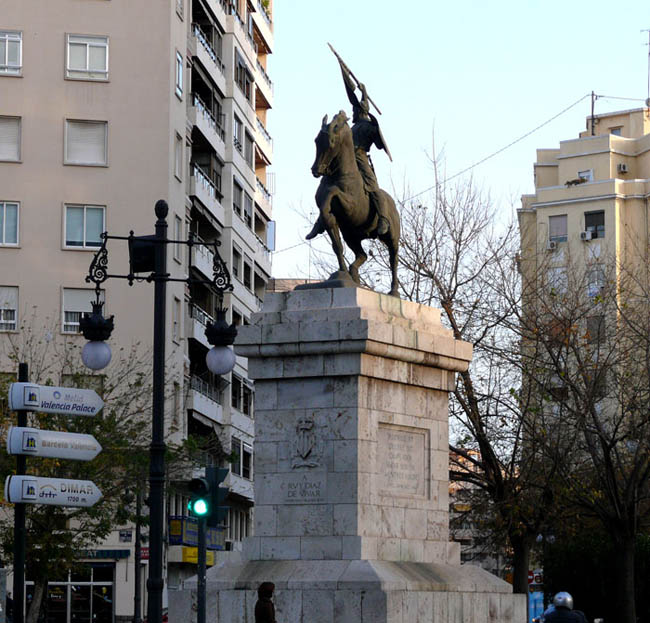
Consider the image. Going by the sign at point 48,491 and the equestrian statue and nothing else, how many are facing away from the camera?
0

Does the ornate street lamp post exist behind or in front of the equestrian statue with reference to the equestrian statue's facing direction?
in front

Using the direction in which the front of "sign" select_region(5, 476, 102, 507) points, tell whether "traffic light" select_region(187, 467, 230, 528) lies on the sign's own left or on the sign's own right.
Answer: on the sign's own left

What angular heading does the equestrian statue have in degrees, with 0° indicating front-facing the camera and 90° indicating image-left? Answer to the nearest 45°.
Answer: approximately 45°

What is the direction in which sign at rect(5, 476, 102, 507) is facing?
toward the camera
